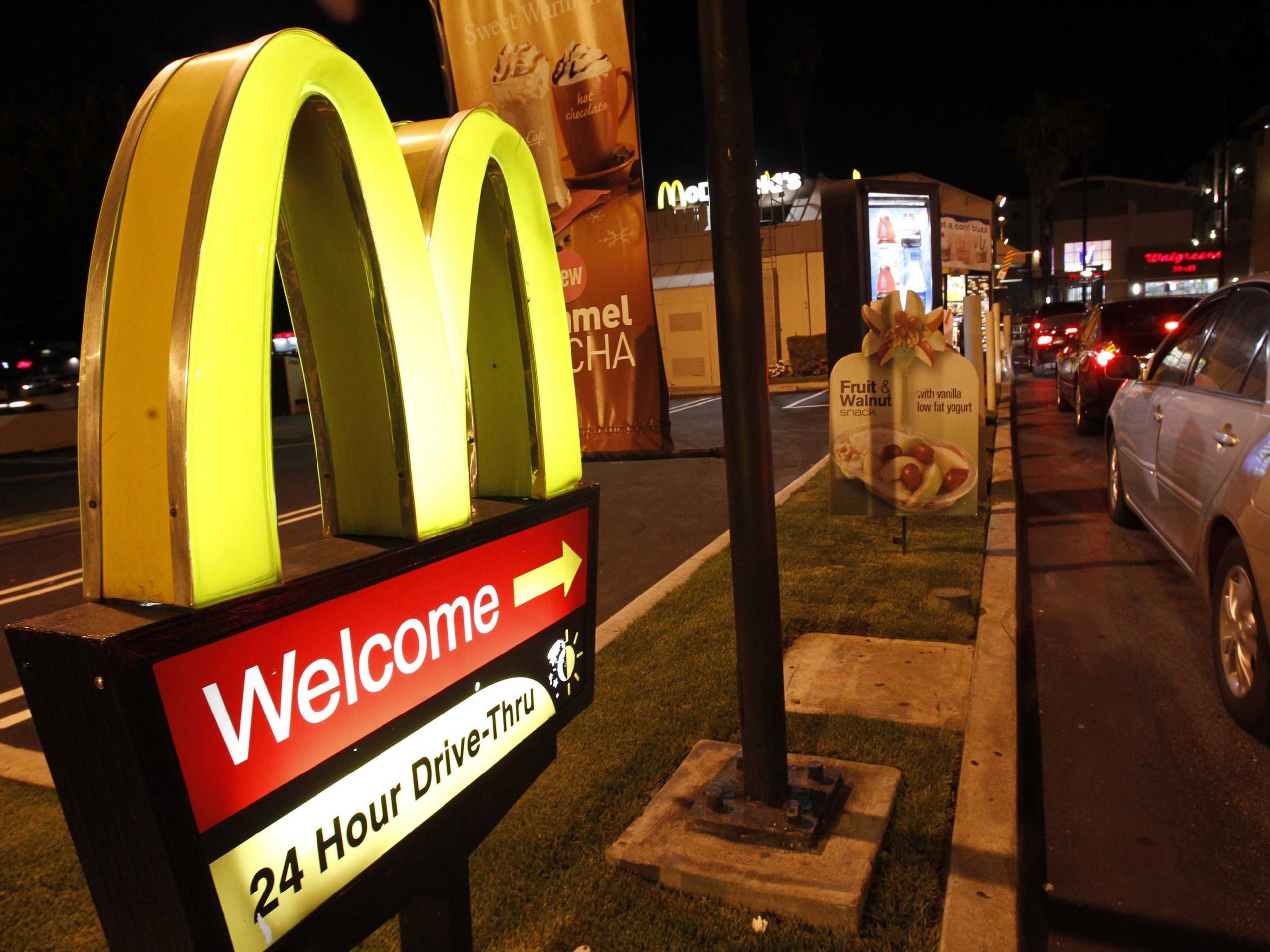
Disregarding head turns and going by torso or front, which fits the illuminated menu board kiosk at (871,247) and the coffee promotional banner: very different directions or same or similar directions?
same or similar directions

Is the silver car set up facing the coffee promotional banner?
no

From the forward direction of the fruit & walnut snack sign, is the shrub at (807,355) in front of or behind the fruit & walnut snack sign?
behind

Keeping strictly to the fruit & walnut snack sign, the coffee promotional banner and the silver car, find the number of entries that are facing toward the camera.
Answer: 2

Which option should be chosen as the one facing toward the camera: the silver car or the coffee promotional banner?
the coffee promotional banner

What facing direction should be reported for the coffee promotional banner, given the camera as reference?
facing the viewer

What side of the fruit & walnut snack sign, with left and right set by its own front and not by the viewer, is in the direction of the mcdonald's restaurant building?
back

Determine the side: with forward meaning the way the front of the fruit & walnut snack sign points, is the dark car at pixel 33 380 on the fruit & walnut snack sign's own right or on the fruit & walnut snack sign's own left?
on the fruit & walnut snack sign's own right

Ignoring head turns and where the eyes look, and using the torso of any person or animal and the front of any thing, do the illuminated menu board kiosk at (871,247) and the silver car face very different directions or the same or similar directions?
very different directions

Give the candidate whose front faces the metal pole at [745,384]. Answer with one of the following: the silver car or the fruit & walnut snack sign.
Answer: the fruit & walnut snack sign

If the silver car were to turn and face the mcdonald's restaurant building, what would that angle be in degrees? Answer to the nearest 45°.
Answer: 0° — it already faces it

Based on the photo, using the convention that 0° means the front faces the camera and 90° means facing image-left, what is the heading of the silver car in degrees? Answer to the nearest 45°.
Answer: approximately 135°

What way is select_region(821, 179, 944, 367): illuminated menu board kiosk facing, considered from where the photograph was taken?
facing the viewer and to the right of the viewer

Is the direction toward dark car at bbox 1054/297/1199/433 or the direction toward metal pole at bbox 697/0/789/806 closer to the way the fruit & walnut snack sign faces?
the metal pole

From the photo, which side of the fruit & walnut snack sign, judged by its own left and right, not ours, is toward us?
front
